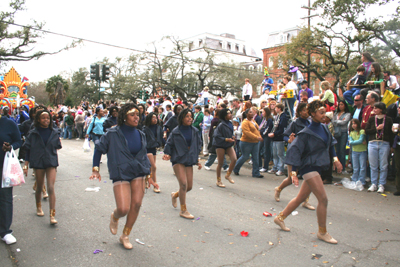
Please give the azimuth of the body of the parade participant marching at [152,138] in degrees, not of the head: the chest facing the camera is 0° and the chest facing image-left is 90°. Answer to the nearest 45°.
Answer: approximately 315°

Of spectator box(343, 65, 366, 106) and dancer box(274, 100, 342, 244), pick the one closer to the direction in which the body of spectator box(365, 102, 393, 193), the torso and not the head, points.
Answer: the dancer

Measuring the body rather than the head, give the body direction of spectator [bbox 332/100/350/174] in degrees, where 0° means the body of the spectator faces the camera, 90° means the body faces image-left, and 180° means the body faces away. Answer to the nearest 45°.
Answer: approximately 45°

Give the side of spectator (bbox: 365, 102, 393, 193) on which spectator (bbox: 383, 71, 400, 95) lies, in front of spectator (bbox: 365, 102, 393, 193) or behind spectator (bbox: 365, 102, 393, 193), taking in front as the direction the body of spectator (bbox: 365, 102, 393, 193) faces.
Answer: behind

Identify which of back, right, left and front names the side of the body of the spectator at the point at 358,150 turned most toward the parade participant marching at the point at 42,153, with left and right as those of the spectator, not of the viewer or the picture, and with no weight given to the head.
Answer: front

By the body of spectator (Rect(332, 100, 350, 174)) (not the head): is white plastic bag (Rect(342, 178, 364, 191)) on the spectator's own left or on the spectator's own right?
on the spectator's own left
